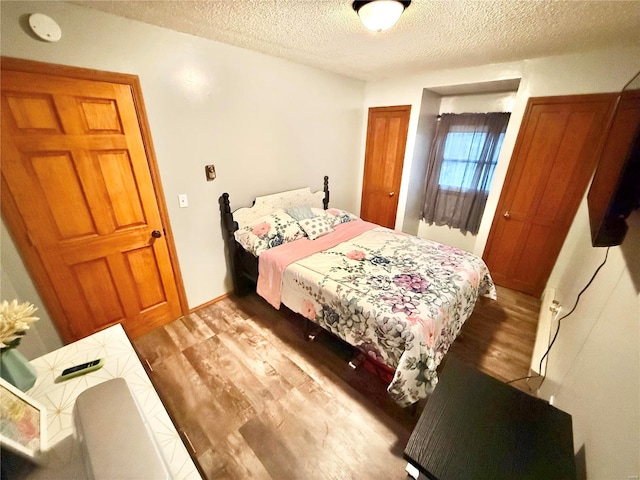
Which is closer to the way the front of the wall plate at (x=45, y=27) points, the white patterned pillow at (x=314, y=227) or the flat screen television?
the flat screen television

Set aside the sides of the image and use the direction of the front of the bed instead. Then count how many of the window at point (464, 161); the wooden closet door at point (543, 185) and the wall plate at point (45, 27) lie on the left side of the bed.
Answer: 2

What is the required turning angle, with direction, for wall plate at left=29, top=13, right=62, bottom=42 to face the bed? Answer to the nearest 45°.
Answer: approximately 45° to its left

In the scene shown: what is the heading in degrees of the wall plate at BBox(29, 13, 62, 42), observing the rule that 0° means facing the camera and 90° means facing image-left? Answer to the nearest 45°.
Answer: approximately 0°

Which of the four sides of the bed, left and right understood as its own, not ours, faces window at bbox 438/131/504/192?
left

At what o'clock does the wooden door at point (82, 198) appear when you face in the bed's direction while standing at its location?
The wooden door is roughly at 4 o'clock from the bed.

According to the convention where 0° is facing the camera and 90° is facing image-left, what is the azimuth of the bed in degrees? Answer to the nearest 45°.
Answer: approximately 315°

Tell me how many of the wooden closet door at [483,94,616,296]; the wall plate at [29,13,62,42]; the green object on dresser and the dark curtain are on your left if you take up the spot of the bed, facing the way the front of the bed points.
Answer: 2

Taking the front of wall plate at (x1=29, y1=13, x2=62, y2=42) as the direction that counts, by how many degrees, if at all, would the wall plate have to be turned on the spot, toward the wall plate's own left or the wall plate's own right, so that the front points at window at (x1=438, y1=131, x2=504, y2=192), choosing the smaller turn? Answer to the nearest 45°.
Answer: approximately 90° to the wall plate's own left

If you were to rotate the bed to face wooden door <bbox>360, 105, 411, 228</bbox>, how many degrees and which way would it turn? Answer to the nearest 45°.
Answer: approximately 135° to its left
